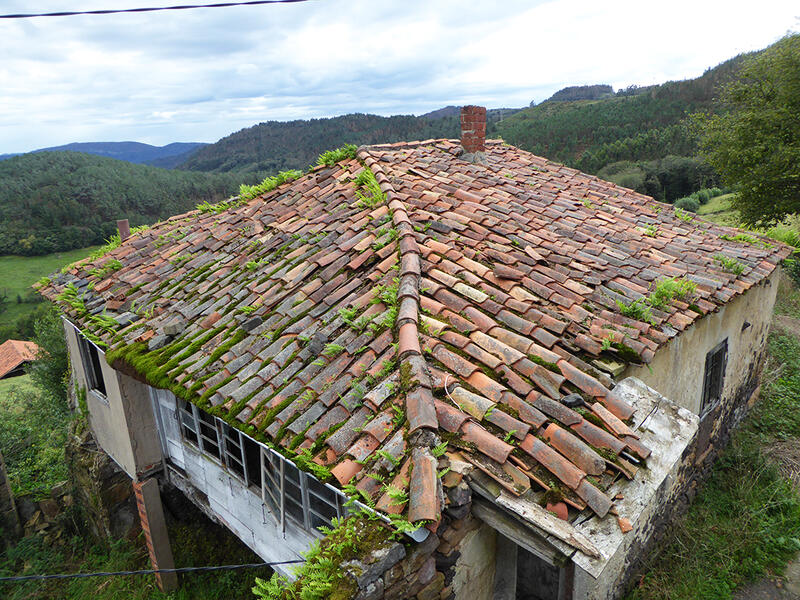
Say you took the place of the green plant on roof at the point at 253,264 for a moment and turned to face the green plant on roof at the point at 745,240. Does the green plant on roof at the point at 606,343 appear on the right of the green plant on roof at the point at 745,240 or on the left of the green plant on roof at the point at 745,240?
right

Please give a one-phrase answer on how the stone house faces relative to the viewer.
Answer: facing the viewer and to the left of the viewer

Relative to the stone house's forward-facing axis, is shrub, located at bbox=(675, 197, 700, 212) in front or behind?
behind

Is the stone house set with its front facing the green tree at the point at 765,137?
no

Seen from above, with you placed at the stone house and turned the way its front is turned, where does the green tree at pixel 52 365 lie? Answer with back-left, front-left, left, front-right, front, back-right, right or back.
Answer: right
